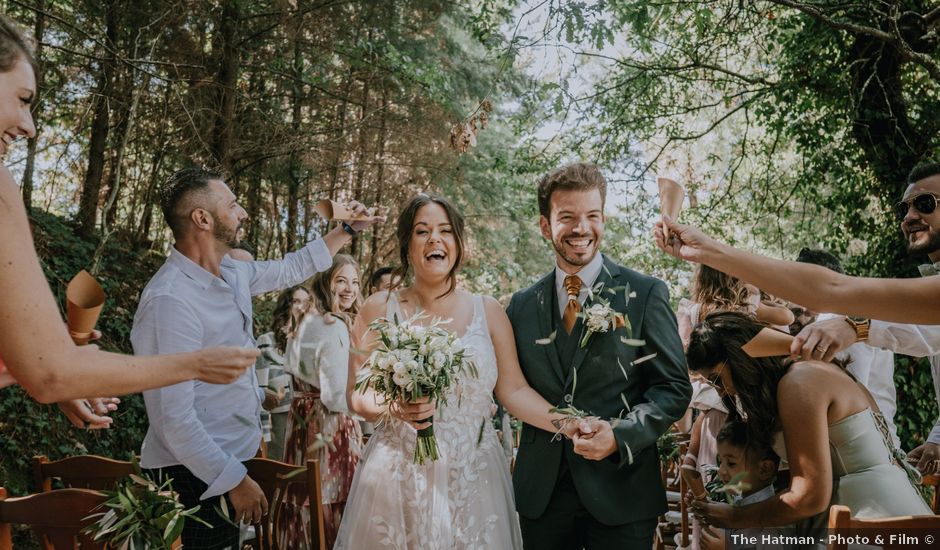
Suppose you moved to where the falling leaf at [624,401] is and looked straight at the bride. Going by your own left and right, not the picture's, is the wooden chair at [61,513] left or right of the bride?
left

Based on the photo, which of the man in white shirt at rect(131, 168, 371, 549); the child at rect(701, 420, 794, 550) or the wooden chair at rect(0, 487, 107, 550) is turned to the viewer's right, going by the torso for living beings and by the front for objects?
the man in white shirt

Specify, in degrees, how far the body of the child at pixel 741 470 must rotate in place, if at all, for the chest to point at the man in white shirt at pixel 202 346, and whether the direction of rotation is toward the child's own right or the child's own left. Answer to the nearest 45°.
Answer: approximately 45° to the child's own right

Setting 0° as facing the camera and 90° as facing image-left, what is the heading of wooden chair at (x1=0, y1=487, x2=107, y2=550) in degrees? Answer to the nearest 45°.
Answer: approximately 180°

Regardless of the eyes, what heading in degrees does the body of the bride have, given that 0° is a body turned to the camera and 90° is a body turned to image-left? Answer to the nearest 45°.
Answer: approximately 0°

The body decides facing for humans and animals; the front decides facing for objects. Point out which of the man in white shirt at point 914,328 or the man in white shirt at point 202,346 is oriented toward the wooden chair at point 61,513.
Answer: the man in white shirt at point 914,328

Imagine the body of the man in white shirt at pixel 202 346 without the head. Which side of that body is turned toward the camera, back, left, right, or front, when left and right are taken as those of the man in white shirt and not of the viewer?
right

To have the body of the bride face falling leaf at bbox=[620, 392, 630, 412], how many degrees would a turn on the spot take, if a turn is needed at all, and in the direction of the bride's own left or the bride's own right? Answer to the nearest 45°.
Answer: approximately 45° to the bride's own left

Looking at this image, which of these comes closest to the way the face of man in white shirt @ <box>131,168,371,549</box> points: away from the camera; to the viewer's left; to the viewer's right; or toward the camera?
to the viewer's right

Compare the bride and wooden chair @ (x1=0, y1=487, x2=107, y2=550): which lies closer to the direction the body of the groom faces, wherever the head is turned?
the wooden chair
